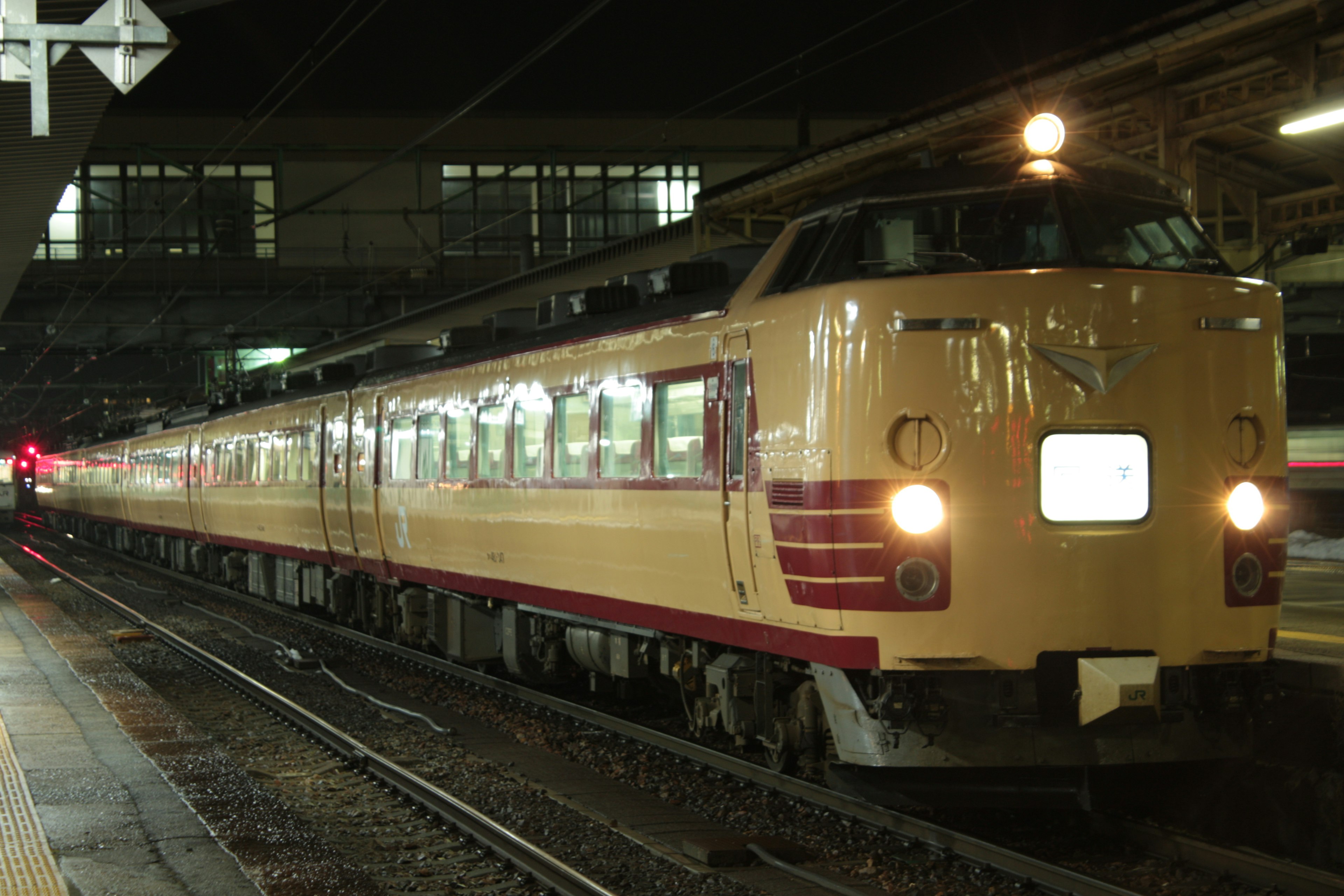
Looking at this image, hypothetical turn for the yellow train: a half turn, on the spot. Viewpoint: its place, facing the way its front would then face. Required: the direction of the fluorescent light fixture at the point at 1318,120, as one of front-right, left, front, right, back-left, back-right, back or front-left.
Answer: right

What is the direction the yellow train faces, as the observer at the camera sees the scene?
facing the viewer and to the right of the viewer

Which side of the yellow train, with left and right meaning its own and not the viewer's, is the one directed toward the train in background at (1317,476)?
left

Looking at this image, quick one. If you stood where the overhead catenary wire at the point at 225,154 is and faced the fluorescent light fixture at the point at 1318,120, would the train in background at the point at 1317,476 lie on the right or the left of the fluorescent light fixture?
left

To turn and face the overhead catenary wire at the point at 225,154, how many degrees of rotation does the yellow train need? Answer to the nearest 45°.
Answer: approximately 180°

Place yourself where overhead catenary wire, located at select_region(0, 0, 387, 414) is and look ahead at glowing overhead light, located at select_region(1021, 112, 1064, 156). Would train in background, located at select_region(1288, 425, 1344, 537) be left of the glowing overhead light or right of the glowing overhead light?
left
